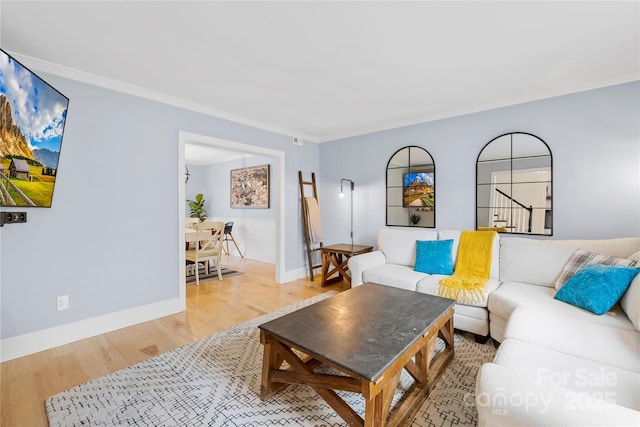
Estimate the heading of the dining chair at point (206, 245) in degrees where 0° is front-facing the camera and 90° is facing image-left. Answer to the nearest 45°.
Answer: approximately 135°

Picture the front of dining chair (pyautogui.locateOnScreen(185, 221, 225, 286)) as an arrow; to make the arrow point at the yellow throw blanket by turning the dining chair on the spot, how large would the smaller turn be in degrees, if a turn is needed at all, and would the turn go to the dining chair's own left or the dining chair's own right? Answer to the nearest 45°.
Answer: approximately 180°

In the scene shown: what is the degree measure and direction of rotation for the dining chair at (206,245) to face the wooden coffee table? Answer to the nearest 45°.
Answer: approximately 135° to its left

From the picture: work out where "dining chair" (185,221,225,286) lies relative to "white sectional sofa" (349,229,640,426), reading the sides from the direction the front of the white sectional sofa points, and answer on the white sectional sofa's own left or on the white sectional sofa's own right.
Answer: on the white sectional sofa's own right

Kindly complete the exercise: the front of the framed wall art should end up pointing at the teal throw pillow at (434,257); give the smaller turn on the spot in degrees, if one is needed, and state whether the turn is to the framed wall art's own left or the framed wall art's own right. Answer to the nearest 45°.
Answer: approximately 90° to the framed wall art's own left

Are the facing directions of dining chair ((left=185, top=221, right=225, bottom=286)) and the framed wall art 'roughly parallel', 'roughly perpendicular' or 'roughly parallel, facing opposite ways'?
roughly perpendicular

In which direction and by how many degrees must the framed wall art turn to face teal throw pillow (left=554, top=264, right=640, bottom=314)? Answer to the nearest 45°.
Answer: approximately 90° to its left

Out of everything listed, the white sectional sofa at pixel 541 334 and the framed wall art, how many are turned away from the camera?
0

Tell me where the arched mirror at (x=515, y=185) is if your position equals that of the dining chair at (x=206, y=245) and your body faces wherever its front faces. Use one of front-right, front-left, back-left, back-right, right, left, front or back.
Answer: back

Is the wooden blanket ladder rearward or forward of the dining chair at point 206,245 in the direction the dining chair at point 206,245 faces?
rearward

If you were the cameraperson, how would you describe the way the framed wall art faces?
facing the viewer and to the left of the viewer

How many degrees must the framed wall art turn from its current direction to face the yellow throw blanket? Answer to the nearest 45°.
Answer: approximately 90° to its left
